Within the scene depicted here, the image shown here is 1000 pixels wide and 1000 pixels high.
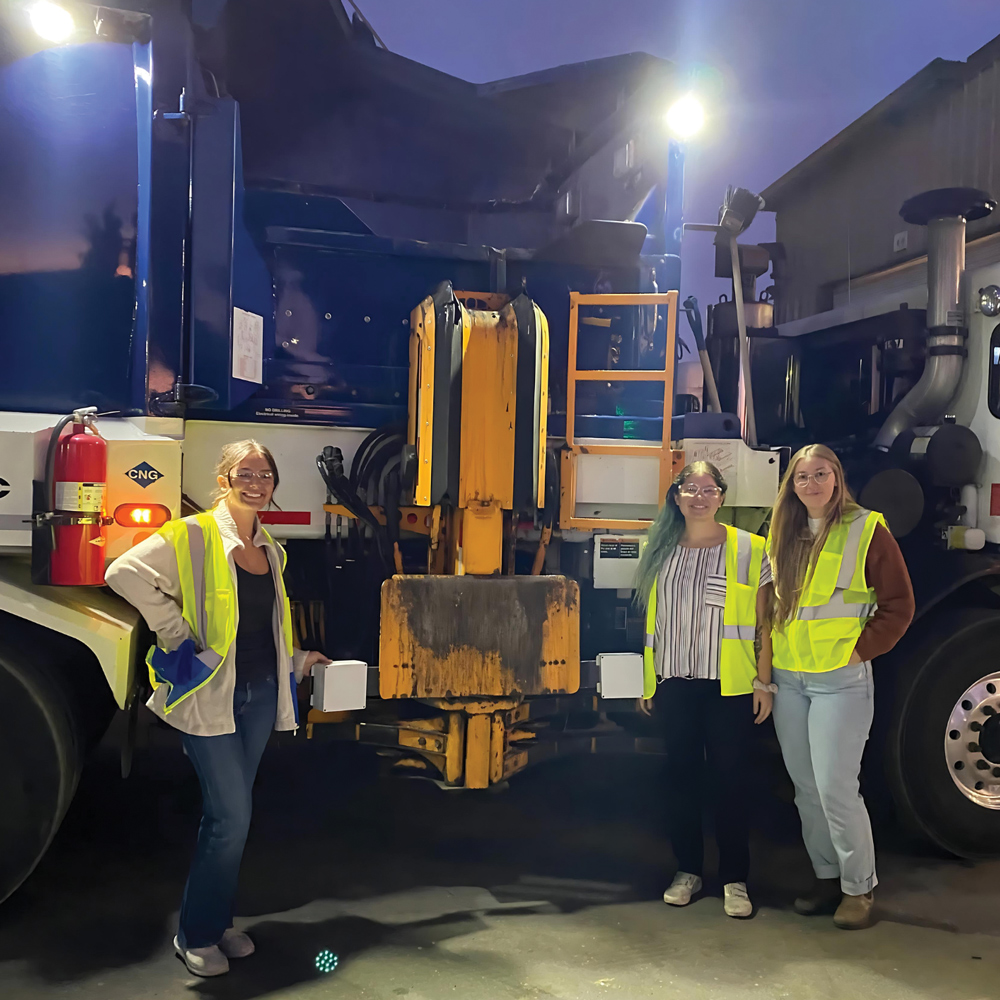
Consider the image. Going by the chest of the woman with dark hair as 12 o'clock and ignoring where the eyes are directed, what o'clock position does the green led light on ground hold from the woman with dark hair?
The green led light on ground is roughly at 2 o'clock from the woman with dark hair.

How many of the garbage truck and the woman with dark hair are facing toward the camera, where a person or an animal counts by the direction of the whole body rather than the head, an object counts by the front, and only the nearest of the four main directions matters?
1

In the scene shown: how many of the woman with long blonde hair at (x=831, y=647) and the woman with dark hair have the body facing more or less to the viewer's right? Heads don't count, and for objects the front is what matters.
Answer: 0

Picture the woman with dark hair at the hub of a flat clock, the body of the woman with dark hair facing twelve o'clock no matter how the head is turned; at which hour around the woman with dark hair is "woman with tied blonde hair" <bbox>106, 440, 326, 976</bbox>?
The woman with tied blonde hair is roughly at 2 o'clock from the woman with dark hair.

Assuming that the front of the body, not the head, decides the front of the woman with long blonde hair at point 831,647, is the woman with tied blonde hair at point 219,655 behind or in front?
in front

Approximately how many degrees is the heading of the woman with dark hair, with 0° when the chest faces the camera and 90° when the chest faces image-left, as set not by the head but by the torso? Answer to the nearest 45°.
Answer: approximately 0°

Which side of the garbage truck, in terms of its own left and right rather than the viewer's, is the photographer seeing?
right
